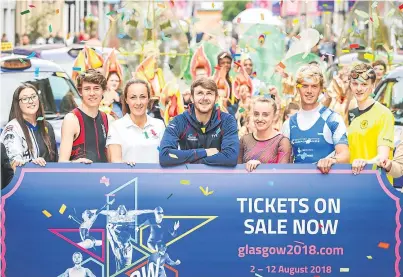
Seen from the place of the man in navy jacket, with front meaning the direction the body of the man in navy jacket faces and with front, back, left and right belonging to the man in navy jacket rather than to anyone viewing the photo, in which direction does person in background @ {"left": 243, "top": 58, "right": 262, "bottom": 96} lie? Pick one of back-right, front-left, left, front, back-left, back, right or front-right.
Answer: back

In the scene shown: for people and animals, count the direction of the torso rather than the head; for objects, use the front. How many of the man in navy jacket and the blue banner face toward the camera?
2

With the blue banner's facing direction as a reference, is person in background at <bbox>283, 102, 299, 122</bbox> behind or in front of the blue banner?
behind

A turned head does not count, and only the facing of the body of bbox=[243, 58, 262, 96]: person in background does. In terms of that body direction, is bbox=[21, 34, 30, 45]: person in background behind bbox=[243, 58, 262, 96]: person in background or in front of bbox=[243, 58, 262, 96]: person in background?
behind

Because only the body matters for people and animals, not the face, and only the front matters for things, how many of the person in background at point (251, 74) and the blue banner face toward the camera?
2

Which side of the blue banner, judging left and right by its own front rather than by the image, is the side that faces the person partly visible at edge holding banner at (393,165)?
left

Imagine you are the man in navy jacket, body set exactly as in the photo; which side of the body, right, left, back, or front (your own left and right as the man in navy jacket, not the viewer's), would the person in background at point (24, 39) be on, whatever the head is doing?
back
